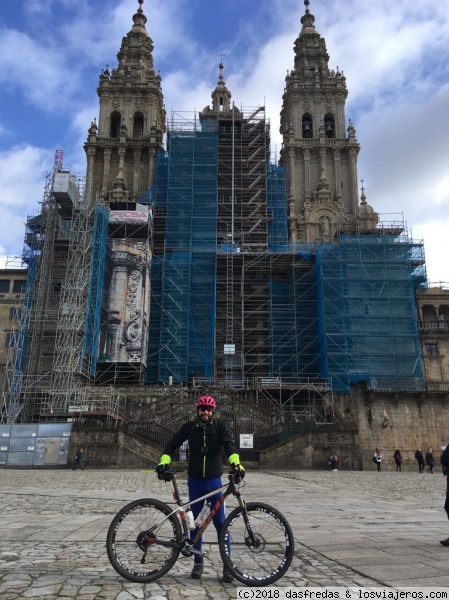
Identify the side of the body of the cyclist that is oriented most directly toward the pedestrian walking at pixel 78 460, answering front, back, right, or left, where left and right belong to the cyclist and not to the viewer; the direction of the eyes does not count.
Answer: back

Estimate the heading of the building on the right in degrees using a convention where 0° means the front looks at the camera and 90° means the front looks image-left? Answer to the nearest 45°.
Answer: approximately 0°

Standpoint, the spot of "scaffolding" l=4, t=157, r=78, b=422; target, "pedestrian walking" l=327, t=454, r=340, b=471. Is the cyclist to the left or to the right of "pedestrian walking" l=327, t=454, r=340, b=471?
right

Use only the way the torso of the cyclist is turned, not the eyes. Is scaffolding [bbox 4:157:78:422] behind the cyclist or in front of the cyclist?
behind

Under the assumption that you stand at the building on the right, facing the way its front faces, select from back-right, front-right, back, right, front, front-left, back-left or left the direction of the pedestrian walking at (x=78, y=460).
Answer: front-right

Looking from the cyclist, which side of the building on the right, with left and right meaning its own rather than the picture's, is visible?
front

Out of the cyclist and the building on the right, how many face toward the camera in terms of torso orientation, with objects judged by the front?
2

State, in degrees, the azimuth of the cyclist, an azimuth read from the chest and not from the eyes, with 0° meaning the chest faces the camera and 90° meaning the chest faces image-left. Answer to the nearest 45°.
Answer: approximately 0°

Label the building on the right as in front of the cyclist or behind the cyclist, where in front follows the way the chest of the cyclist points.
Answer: behind

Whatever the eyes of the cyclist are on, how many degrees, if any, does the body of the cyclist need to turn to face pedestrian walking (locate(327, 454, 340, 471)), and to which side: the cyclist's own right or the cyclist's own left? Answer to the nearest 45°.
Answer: approximately 180°

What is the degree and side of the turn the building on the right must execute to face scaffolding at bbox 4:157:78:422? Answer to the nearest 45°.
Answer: approximately 45° to its right
